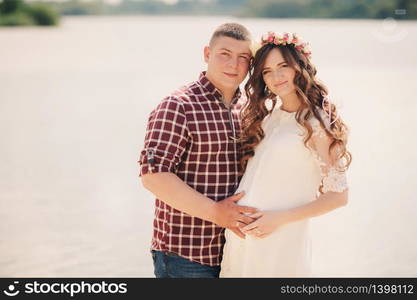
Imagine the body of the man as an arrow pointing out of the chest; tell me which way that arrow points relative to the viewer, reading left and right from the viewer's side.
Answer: facing the viewer and to the right of the viewer

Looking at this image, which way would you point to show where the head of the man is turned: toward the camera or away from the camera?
toward the camera

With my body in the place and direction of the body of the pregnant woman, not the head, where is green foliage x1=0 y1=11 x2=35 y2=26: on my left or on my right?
on my right

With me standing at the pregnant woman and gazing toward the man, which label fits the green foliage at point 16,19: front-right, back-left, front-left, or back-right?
front-right

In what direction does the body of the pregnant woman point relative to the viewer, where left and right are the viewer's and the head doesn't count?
facing the viewer and to the left of the viewer

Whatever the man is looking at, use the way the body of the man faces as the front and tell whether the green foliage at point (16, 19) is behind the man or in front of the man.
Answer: behind

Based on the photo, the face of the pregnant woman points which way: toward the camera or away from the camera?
toward the camera

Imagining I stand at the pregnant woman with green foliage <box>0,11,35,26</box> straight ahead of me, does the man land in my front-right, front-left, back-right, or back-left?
front-left

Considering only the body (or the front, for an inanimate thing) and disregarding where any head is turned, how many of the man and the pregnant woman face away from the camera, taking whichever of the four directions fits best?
0
